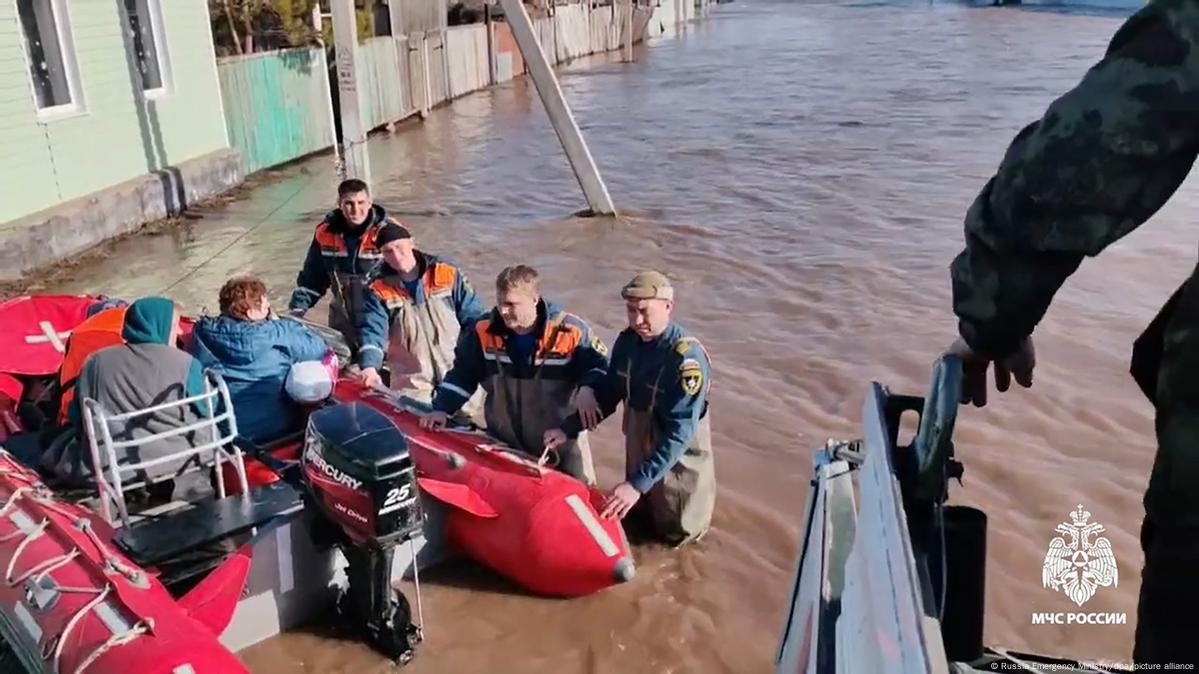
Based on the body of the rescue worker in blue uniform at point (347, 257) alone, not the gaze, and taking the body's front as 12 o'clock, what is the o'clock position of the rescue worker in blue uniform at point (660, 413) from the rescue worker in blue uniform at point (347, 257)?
the rescue worker in blue uniform at point (660, 413) is roughly at 11 o'clock from the rescue worker in blue uniform at point (347, 257).

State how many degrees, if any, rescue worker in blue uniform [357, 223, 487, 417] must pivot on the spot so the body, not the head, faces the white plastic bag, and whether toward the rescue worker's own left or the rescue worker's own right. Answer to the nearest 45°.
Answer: approximately 45° to the rescue worker's own right

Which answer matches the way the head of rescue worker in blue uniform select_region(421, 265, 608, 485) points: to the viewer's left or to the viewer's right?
to the viewer's left

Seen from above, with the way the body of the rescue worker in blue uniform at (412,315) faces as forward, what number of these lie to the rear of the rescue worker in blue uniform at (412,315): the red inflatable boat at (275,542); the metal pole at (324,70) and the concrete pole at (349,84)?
2

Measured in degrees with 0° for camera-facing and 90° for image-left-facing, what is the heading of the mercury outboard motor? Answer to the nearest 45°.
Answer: approximately 135°

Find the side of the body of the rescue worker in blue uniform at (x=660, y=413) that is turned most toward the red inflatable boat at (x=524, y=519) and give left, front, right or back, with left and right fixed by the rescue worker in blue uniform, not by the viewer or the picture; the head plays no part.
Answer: front

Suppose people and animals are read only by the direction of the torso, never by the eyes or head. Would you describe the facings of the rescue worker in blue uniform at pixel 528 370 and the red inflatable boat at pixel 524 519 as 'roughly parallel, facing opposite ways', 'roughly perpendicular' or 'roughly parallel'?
roughly perpendicular

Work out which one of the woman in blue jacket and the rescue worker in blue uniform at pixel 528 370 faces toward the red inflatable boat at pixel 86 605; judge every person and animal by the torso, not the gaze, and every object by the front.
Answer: the rescue worker in blue uniform

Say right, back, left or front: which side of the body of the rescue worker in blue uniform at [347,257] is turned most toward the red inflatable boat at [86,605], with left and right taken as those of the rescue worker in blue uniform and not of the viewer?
front

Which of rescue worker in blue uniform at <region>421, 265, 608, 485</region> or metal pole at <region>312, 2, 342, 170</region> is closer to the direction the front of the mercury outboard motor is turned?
the metal pole

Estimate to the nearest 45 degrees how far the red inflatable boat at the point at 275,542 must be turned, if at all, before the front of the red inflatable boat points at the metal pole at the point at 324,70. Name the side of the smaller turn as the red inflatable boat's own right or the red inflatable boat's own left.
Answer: approximately 45° to the red inflatable boat's own right

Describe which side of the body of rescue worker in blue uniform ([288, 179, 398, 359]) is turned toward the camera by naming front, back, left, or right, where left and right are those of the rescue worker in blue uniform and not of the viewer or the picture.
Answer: front

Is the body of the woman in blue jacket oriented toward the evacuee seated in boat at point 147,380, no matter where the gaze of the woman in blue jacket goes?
no

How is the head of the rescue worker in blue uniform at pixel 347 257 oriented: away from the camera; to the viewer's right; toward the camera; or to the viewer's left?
toward the camera

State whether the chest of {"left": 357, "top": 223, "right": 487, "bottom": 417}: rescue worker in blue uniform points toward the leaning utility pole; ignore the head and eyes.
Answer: no

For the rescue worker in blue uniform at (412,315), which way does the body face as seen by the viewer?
toward the camera

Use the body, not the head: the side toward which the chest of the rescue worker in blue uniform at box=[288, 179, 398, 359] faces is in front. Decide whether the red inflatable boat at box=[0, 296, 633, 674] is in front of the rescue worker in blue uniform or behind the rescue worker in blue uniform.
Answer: in front

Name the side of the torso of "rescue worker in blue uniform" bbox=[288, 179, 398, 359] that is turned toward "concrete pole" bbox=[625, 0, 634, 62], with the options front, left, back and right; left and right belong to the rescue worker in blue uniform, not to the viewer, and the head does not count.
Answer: back

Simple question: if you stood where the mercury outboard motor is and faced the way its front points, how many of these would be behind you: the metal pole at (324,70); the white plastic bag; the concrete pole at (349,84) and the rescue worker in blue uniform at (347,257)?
0

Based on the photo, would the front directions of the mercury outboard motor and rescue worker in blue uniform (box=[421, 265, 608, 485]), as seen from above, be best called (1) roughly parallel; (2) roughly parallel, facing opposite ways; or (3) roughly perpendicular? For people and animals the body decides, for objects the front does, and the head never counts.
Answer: roughly perpendicular

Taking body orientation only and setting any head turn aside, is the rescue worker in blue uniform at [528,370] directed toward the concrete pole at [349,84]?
no
